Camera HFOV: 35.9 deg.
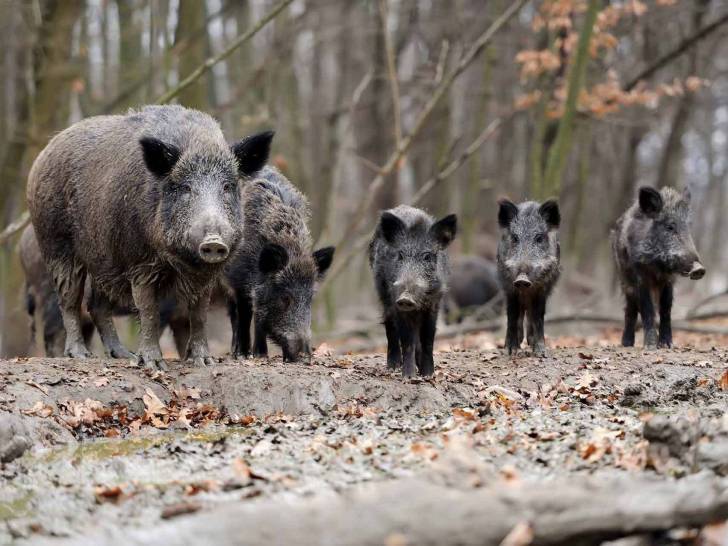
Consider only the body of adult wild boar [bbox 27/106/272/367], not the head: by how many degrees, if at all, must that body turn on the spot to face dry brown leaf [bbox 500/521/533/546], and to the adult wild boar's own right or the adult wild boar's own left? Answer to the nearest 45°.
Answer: approximately 45° to the adult wild boar's own right

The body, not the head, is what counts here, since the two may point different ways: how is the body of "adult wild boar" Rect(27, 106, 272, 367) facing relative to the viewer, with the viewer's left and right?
facing the viewer and to the right of the viewer

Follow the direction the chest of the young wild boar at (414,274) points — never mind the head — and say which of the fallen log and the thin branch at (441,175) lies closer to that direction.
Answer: the fallen log

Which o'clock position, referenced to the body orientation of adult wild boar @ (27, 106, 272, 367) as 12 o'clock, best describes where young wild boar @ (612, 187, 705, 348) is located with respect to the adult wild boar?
The young wild boar is roughly at 10 o'clock from the adult wild boar.

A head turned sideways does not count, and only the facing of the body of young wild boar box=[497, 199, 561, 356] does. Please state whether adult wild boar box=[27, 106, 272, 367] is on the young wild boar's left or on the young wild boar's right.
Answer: on the young wild boar's right

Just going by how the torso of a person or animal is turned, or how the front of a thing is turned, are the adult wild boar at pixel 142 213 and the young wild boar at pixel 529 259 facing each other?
no

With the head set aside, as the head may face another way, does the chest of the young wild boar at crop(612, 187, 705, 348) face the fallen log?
yes

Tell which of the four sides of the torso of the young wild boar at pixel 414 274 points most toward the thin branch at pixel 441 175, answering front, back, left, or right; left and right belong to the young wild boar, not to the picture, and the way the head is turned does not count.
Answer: back

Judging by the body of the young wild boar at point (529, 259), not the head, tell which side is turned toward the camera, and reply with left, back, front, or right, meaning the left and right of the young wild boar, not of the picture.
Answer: front

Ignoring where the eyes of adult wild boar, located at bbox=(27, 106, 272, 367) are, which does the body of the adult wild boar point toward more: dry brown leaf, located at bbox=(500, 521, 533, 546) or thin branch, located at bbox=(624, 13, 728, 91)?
the dry brown leaf

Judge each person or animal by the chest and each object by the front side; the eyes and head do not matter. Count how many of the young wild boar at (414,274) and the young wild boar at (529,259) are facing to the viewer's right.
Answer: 0

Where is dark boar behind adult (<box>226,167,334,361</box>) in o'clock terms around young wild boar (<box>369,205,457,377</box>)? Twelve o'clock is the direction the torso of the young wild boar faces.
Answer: The dark boar behind adult is roughly at 4 o'clock from the young wild boar.

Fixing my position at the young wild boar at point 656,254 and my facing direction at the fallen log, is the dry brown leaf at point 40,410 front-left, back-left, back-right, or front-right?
front-right
